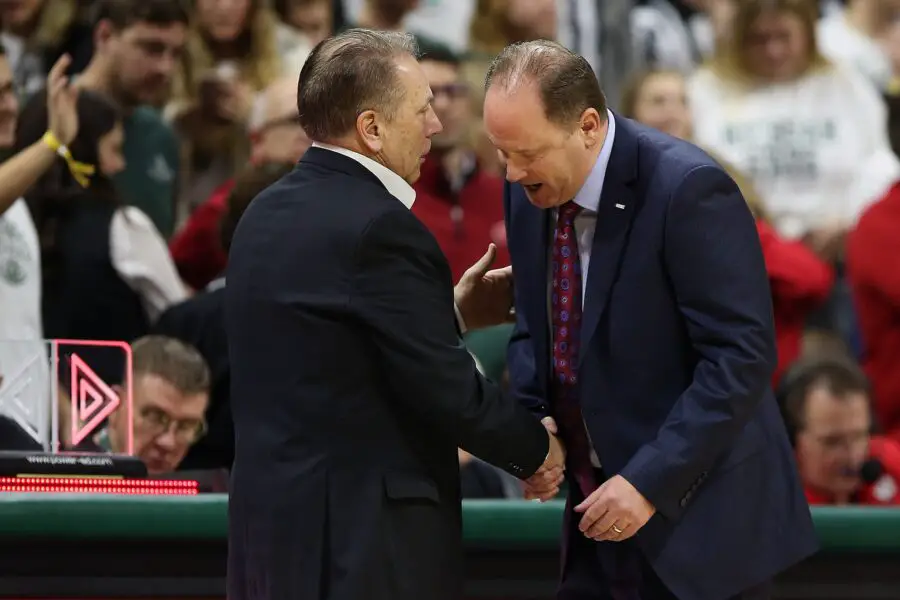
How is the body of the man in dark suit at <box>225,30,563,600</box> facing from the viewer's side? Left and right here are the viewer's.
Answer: facing away from the viewer and to the right of the viewer

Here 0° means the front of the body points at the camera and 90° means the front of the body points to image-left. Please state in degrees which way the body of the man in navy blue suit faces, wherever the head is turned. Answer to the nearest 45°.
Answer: approximately 45°

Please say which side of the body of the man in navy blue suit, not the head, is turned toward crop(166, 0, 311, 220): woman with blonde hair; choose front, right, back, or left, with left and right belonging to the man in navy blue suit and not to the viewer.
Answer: right

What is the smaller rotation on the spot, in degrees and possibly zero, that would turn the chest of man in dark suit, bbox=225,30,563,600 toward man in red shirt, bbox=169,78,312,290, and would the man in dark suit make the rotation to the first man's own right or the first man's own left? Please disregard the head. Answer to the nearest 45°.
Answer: approximately 45° to the first man's own left

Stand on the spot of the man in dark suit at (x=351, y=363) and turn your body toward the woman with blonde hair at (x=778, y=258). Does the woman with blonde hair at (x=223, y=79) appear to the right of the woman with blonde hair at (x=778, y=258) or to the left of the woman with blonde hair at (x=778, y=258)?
left

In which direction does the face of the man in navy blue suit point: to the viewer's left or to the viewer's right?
to the viewer's left

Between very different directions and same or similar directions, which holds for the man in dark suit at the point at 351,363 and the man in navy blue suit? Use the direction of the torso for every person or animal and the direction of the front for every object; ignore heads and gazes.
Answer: very different directions

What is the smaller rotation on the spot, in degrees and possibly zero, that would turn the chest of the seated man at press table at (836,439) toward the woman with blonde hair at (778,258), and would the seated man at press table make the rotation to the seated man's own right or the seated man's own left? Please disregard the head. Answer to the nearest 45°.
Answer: approximately 135° to the seated man's own left

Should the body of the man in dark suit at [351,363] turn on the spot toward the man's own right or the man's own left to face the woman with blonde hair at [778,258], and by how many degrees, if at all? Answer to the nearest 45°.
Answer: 0° — they already face them

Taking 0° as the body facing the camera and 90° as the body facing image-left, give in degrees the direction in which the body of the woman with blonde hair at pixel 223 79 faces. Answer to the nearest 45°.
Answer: approximately 0°

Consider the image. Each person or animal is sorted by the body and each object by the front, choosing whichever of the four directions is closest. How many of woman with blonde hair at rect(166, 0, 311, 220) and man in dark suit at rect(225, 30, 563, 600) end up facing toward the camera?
1
